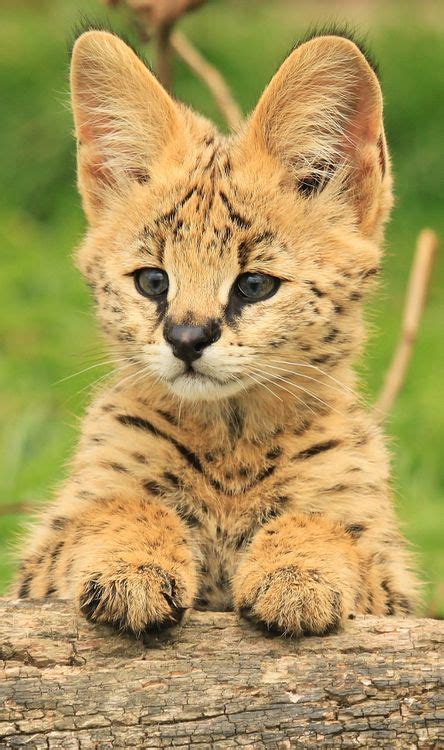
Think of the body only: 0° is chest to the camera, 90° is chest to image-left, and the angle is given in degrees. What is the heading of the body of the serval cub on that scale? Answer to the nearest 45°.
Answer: approximately 0°

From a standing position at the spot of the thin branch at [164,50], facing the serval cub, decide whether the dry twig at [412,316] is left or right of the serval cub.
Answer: left

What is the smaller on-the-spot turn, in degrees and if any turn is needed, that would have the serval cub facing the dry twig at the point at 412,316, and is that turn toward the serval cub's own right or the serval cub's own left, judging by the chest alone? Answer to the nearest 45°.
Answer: approximately 135° to the serval cub's own left
